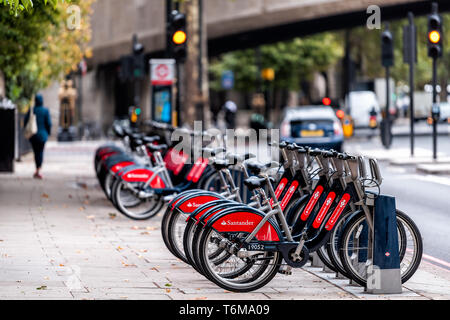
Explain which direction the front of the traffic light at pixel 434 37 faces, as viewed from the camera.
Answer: facing the viewer

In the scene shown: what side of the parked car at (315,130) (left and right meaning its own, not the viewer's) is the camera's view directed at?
back

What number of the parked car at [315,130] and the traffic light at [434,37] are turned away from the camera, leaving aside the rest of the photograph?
1

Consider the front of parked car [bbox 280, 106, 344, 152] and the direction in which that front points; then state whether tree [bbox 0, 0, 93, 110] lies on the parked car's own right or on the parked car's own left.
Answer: on the parked car's own left

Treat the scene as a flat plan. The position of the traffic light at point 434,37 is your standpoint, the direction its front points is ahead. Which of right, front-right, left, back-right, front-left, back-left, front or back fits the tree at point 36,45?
right

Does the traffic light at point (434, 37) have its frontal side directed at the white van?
no

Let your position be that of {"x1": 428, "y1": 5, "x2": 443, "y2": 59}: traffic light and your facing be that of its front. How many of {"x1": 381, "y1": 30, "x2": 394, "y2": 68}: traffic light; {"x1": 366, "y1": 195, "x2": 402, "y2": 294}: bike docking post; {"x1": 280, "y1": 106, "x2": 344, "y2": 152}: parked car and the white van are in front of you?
1

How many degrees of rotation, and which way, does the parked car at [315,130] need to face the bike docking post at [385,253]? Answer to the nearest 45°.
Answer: approximately 180°

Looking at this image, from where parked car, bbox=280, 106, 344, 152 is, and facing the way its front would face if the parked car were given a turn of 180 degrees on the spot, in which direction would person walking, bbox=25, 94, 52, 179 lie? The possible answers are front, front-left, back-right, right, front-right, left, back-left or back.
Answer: front-right

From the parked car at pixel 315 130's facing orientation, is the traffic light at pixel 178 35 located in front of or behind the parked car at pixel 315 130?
behind

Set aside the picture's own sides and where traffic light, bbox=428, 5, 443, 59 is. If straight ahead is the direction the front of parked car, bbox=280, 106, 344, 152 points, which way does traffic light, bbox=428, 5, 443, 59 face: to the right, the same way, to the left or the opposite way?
the opposite way

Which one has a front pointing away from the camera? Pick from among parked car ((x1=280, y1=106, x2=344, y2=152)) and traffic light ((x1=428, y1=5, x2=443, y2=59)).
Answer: the parked car

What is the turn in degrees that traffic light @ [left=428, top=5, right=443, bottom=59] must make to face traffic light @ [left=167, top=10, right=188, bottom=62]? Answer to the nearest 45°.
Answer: approximately 45° to its right

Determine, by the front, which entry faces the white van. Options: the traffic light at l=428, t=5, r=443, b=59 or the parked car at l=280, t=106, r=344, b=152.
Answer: the parked car

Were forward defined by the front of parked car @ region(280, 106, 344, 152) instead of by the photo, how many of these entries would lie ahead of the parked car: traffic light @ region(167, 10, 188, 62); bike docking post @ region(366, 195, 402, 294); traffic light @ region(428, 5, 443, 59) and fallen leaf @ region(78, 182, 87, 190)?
0

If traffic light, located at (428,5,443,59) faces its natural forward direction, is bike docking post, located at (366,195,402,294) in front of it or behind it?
in front

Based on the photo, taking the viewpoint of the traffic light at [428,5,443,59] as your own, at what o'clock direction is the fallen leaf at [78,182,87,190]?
The fallen leaf is roughly at 2 o'clock from the traffic light.
